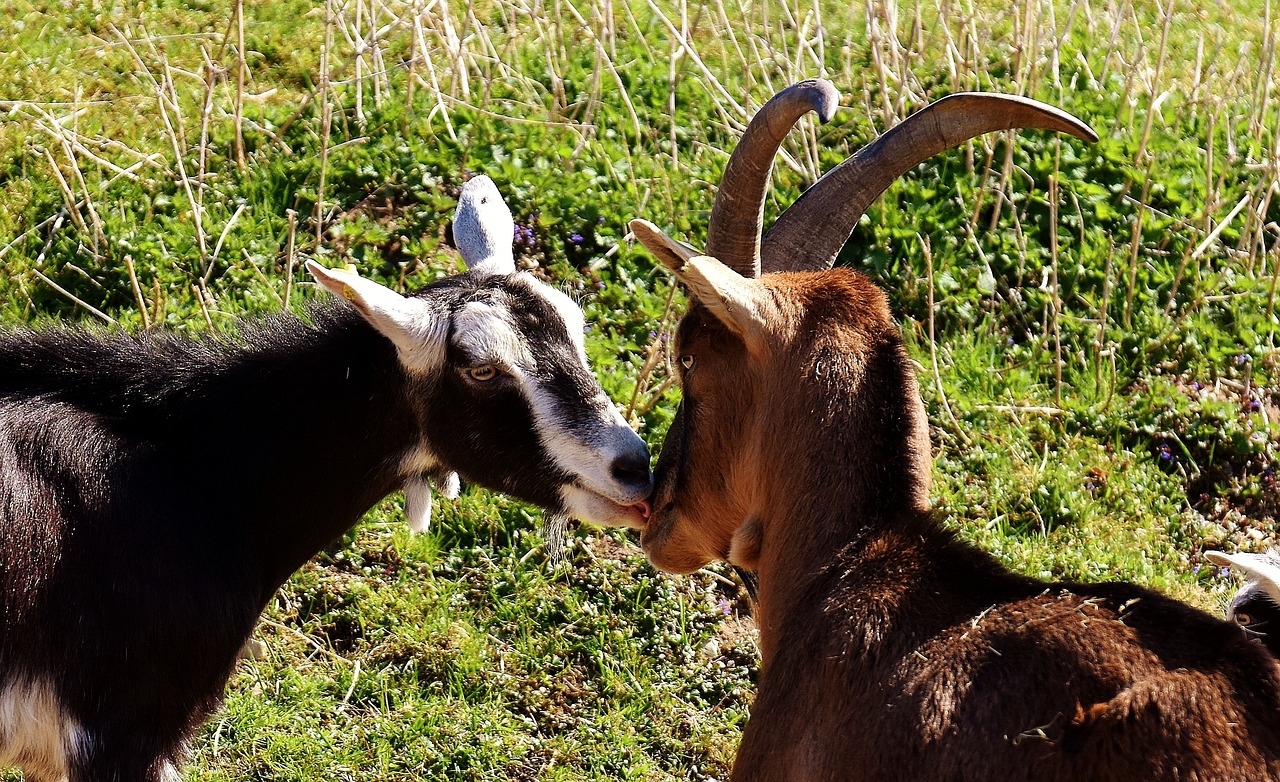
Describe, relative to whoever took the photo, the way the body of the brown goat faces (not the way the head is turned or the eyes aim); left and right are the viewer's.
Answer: facing away from the viewer and to the left of the viewer

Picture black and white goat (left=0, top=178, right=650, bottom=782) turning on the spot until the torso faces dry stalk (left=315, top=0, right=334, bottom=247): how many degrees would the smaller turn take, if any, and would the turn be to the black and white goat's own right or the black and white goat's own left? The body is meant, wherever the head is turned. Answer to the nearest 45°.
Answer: approximately 90° to the black and white goat's own left

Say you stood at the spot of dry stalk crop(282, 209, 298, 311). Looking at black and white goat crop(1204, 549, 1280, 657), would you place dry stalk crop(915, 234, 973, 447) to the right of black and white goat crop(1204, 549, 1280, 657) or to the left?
left

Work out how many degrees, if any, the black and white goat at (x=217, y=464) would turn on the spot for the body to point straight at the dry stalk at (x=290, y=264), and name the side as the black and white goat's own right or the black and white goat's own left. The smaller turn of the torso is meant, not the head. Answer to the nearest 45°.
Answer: approximately 90° to the black and white goat's own left

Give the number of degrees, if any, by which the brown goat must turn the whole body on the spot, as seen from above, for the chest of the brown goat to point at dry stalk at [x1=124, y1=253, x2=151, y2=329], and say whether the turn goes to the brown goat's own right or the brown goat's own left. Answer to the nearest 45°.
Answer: approximately 45° to the brown goat's own left

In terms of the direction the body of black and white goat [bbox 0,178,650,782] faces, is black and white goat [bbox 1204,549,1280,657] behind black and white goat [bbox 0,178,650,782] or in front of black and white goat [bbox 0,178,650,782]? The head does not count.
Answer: in front

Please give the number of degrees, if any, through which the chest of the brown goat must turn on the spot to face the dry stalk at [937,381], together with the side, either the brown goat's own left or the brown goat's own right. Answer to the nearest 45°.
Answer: approximately 45° to the brown goat's own right

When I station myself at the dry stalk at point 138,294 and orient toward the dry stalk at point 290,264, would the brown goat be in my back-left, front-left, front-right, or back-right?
front-right

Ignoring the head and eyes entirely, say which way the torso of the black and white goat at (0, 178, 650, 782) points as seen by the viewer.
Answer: to the viewer's right

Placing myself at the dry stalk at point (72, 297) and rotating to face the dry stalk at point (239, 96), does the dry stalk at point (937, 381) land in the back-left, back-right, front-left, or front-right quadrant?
front-right

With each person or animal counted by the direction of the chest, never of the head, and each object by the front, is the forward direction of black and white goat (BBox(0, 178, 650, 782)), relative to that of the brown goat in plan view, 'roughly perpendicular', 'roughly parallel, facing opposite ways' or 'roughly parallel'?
roughly parallel, facing opposite ways

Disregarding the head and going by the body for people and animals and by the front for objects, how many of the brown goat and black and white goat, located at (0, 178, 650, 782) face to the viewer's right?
1

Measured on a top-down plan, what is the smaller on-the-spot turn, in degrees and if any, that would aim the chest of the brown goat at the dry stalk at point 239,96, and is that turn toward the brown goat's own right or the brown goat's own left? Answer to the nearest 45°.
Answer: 0° — it already faces it

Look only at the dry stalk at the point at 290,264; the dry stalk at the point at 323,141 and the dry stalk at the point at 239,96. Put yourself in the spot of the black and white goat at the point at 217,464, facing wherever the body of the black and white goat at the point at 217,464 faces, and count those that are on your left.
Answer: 3
